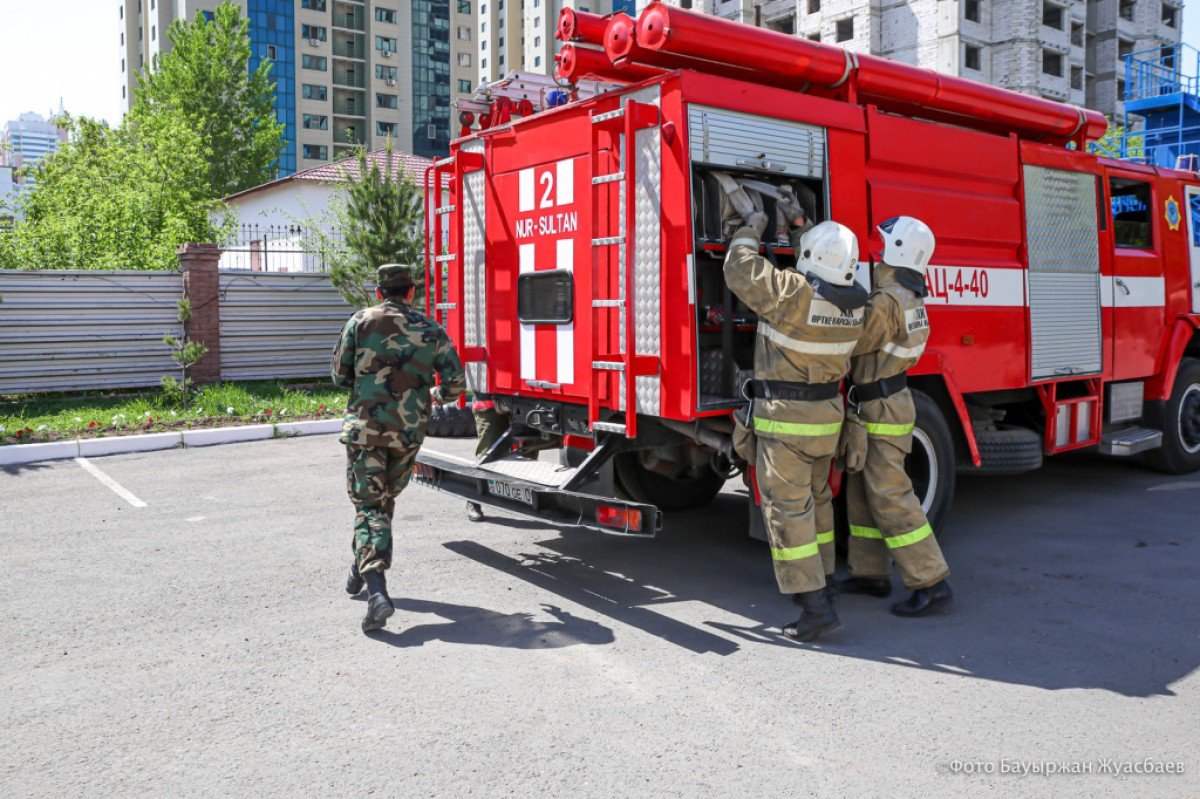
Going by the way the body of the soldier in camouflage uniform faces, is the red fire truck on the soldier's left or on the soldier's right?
on the soldier's right

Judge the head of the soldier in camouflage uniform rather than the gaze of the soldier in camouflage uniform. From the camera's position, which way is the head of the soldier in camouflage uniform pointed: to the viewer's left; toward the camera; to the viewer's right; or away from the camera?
away from the camera

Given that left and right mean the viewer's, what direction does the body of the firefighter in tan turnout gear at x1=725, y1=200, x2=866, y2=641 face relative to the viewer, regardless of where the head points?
facing away from the viewer and to the left of the viewer

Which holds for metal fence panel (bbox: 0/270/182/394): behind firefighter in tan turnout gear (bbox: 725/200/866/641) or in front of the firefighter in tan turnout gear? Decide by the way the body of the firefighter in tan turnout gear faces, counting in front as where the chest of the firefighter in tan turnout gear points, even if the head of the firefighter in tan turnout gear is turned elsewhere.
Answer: in front

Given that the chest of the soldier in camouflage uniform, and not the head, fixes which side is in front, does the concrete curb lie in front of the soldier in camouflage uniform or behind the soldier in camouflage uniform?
in front

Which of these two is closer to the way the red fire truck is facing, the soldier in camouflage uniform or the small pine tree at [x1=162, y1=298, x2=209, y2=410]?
the small pine tree

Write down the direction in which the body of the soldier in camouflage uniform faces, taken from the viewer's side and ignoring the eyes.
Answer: away from the camera

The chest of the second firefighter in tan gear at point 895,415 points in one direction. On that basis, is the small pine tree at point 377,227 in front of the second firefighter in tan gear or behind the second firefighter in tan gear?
in front
